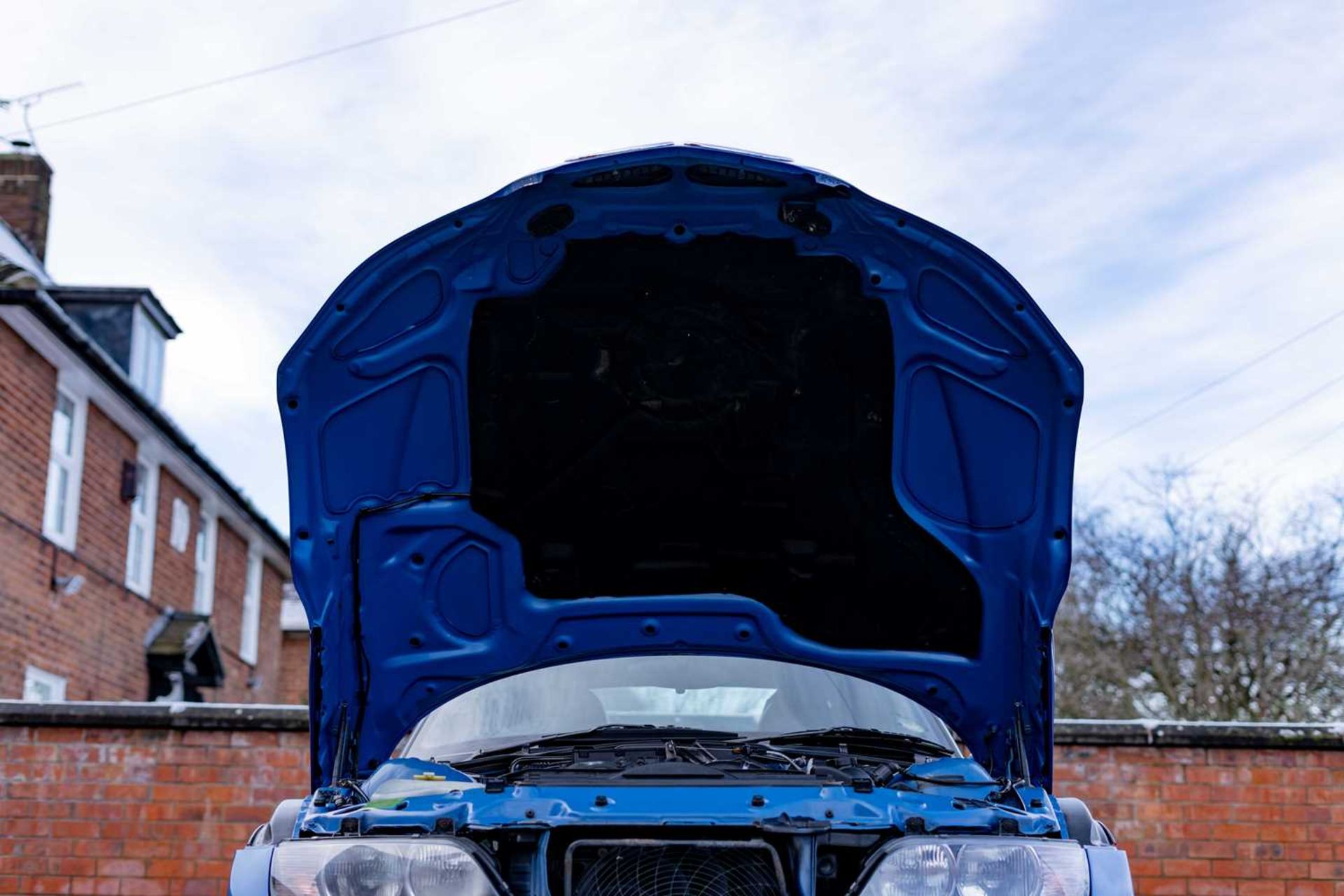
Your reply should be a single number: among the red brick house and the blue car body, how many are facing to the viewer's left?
0

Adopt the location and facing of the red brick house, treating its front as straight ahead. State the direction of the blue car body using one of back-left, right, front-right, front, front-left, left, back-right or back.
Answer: front-right

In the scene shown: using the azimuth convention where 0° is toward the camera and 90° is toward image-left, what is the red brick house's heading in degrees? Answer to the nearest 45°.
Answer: approximately 315°

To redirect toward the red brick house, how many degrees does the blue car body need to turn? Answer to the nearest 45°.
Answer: approximately 135° to its right

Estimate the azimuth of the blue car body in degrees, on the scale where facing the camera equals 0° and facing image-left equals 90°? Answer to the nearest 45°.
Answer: approximately 0°
